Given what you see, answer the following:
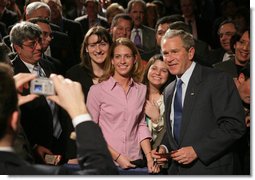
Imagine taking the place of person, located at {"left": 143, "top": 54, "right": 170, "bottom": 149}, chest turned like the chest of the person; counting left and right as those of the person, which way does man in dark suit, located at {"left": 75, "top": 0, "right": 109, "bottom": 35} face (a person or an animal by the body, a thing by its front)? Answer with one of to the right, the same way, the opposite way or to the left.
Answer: the same way

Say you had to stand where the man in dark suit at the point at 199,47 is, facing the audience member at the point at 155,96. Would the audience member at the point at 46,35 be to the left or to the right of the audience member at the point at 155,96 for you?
right

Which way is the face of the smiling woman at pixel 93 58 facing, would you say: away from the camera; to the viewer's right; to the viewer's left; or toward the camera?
toward the camera

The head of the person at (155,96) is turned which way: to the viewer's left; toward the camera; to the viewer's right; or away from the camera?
toward the camera

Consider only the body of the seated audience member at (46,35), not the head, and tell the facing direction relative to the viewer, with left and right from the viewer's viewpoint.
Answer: facing the viewer and to the right of the viewer

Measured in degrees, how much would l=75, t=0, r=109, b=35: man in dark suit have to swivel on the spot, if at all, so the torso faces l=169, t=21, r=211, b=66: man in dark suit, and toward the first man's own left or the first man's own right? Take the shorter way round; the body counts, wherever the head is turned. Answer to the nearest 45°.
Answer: approximately 45° to the first man's own left

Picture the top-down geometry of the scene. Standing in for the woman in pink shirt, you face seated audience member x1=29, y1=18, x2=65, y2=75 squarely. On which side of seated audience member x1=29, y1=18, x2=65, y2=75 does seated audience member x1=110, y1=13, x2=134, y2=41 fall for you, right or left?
right

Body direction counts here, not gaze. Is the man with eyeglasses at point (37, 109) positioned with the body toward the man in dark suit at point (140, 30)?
no

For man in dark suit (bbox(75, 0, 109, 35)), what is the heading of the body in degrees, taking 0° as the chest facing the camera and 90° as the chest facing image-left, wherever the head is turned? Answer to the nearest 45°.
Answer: approximately 0°

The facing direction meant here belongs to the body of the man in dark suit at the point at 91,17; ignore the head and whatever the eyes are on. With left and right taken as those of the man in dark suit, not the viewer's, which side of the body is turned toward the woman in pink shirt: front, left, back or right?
front

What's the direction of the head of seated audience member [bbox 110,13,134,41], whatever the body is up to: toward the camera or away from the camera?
toward the camera

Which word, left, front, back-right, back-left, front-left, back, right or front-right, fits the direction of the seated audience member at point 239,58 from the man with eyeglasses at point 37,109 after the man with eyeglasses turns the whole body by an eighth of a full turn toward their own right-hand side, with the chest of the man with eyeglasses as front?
left

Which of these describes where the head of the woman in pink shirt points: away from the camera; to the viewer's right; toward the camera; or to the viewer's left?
toward the camera

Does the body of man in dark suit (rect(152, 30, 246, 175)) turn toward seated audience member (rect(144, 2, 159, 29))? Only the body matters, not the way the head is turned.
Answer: no
